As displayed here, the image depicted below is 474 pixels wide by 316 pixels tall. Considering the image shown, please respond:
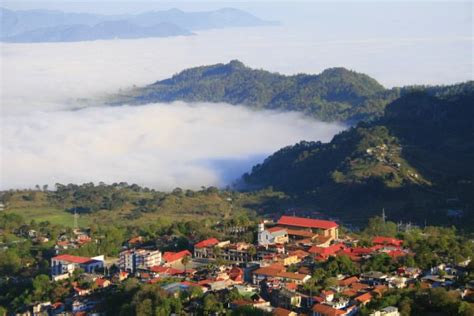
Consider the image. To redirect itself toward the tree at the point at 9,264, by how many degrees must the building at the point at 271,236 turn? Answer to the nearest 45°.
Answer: approximately 45° to its right

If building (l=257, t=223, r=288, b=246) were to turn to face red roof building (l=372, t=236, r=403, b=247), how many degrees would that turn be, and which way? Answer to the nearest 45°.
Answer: approximately 135° to its left

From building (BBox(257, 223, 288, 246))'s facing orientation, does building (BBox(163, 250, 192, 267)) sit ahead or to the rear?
ahead

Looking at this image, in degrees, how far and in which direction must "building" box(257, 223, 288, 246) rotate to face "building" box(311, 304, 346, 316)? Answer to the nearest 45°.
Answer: approximately 45° to its left

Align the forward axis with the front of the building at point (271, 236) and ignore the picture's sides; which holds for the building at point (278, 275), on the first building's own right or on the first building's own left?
on the first building's own left

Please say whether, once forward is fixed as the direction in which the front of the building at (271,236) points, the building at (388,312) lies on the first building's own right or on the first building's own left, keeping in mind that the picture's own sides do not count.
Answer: on the first building's own left

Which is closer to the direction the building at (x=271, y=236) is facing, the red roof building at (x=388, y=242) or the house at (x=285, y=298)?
the house

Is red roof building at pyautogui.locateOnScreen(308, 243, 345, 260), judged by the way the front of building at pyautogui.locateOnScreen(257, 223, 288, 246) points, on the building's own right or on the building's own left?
on the building's own left

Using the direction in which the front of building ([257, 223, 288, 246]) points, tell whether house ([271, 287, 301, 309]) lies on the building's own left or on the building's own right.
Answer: on the building's own left

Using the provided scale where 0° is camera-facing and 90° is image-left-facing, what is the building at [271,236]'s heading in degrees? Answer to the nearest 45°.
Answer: approximately 45°
